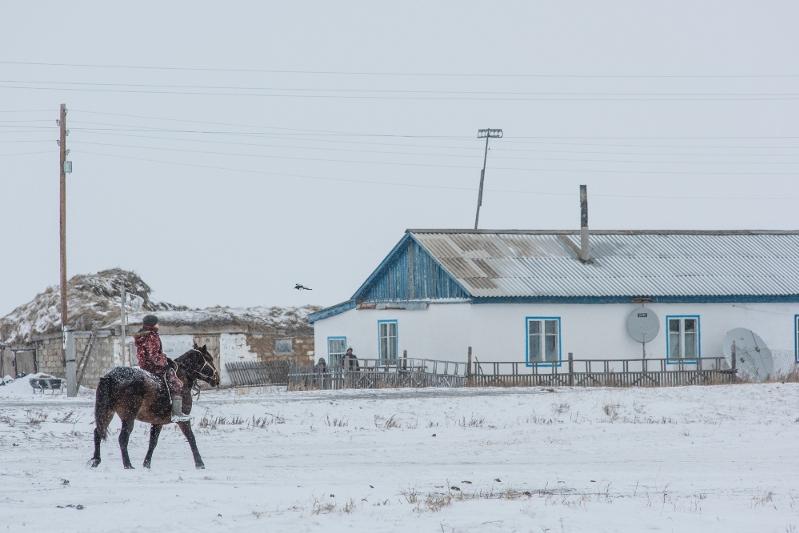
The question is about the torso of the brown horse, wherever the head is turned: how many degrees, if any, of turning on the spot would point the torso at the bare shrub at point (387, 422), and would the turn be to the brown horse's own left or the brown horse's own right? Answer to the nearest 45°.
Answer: approximately 45° to the brown horse's own left

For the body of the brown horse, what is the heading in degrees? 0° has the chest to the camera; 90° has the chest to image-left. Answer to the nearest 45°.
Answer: approximately 270°

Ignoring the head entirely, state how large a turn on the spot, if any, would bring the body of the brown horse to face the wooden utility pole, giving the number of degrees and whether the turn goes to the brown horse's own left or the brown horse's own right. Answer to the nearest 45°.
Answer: approximately 90° to the brown horse's own left

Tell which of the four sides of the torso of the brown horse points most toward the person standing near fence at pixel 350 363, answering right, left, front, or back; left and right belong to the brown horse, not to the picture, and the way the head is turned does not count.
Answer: left

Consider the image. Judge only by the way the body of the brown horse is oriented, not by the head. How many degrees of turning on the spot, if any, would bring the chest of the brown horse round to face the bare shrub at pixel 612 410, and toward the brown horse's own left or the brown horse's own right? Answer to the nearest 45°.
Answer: approximately 45° to the brown horse's own left

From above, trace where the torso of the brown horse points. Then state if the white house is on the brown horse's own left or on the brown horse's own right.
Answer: on the brown horse's own left

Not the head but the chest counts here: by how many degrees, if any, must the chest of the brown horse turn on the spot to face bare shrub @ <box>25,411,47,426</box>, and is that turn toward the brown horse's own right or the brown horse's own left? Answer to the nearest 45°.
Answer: approximately 90° to the brown horse's own left

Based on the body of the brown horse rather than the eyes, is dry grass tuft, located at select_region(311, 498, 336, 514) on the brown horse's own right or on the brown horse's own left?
on the brown horse's own right
